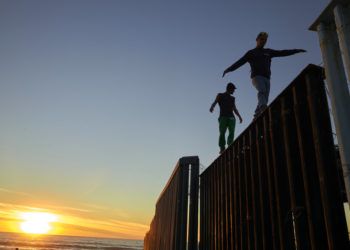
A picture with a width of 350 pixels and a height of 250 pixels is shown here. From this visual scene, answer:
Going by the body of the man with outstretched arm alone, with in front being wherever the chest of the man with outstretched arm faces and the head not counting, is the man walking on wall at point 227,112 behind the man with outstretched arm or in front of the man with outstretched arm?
behind

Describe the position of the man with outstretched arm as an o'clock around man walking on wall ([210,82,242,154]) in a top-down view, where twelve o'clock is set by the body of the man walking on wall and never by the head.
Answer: The man with outstretched arm is roughly at 1 o'clock from the man walking on wall.

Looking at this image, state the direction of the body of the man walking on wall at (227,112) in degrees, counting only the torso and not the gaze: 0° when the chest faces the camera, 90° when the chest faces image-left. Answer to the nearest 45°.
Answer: approximately 315°

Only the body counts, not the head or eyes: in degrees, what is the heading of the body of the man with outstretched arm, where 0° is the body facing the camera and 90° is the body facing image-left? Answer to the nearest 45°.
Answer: approximately 0°
